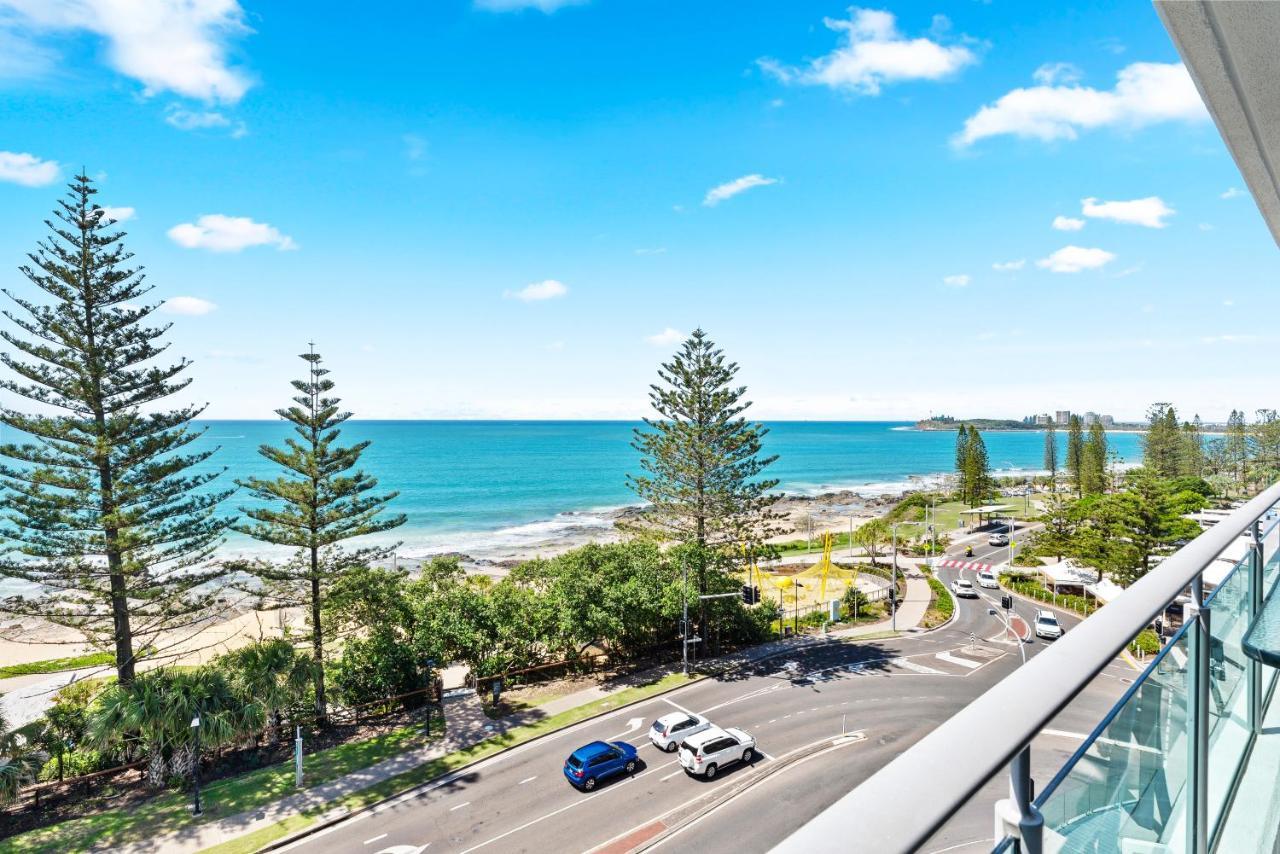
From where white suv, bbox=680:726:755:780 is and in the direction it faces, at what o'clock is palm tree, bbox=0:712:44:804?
The palm tree is roughly at 7 o'clock from the white suv.

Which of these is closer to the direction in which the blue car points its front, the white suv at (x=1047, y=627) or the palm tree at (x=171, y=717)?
the white suv

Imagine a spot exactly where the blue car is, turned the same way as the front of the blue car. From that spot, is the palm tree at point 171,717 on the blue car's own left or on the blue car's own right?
on the blue car's own left

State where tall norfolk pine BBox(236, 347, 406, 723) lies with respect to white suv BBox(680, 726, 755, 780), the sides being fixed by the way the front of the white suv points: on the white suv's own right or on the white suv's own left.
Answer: on the white suv's own left

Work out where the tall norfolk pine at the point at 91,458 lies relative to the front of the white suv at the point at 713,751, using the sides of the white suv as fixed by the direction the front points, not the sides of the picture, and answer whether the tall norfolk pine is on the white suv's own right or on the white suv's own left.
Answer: on the white suv's own left

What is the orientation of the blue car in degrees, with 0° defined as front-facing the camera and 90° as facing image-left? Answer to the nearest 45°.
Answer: approximately 225°

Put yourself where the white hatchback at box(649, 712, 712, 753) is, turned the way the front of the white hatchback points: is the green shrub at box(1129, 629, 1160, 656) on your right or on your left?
on your right
